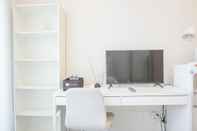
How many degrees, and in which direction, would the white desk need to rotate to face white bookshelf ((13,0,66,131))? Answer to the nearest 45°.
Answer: approximately 90° to its right

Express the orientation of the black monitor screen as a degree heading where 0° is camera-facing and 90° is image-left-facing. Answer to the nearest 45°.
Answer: approximately 0°

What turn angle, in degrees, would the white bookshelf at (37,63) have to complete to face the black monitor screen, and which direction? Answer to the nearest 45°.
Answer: approximately 90° to its left

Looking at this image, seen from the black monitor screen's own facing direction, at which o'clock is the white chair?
The white chair is roughly at 1 o'clock from the black monitor screen.

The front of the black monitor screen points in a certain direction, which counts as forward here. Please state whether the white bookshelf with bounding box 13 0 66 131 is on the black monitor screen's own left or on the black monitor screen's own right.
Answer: on the black monitor screen's own right

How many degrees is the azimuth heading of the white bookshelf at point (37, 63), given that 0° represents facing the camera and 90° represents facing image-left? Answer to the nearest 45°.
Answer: approximately 0°
